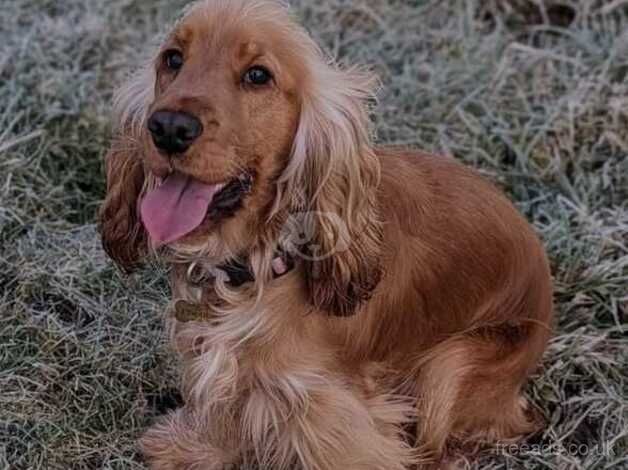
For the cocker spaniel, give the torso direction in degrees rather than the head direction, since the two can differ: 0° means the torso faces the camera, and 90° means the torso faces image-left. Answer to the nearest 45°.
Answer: approximately 45°
